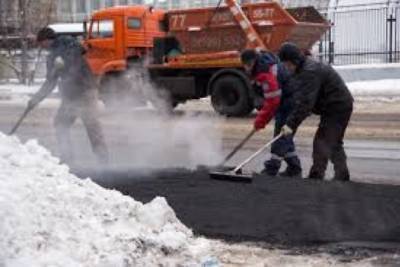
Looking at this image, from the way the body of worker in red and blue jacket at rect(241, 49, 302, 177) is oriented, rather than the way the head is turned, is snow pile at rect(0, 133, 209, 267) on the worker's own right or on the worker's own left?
on the worker's own left

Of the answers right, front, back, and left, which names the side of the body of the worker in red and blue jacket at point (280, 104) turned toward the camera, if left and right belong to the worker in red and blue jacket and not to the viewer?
left

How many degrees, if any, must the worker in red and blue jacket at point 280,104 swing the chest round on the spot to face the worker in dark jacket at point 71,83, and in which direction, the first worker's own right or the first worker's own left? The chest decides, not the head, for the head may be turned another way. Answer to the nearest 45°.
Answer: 0° — they already face them

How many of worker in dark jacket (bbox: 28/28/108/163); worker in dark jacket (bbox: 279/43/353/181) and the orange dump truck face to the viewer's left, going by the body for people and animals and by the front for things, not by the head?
3

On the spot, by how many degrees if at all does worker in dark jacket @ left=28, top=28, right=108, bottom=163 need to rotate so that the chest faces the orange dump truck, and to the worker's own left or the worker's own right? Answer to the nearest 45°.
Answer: approximately 90° to the worker's own right

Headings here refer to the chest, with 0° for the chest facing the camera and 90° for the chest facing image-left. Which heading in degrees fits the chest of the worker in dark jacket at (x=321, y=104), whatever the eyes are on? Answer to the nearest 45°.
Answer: approximately 90°

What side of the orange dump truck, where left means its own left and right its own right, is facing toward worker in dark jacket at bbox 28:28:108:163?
left

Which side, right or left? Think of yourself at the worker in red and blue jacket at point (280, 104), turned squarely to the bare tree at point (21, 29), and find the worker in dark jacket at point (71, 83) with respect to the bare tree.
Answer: left

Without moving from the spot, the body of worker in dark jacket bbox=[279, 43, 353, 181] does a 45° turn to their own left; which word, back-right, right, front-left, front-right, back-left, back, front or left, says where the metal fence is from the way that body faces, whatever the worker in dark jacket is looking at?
back-right

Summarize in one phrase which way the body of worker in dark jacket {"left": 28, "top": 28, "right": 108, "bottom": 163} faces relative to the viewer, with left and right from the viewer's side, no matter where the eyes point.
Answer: facing to the left of the viewer

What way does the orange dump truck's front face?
to the viewer's left

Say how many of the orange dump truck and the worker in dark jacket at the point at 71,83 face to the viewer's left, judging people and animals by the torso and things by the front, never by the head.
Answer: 2

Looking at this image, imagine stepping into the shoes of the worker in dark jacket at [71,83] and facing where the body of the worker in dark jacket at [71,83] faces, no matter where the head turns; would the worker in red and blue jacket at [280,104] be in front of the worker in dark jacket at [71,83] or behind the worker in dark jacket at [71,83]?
behind
